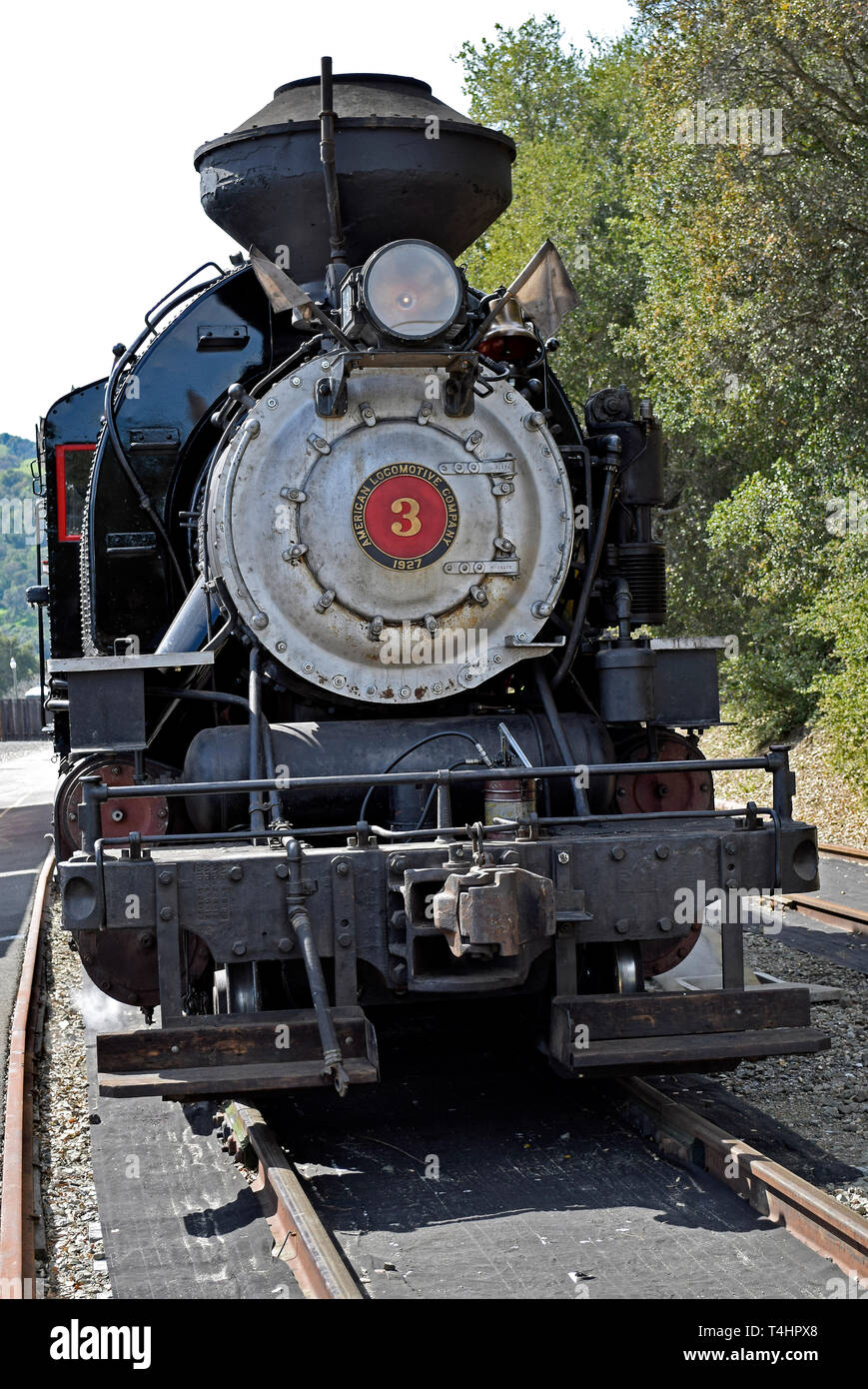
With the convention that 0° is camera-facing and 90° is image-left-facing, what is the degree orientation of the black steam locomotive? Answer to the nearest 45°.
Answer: approximately 0°
